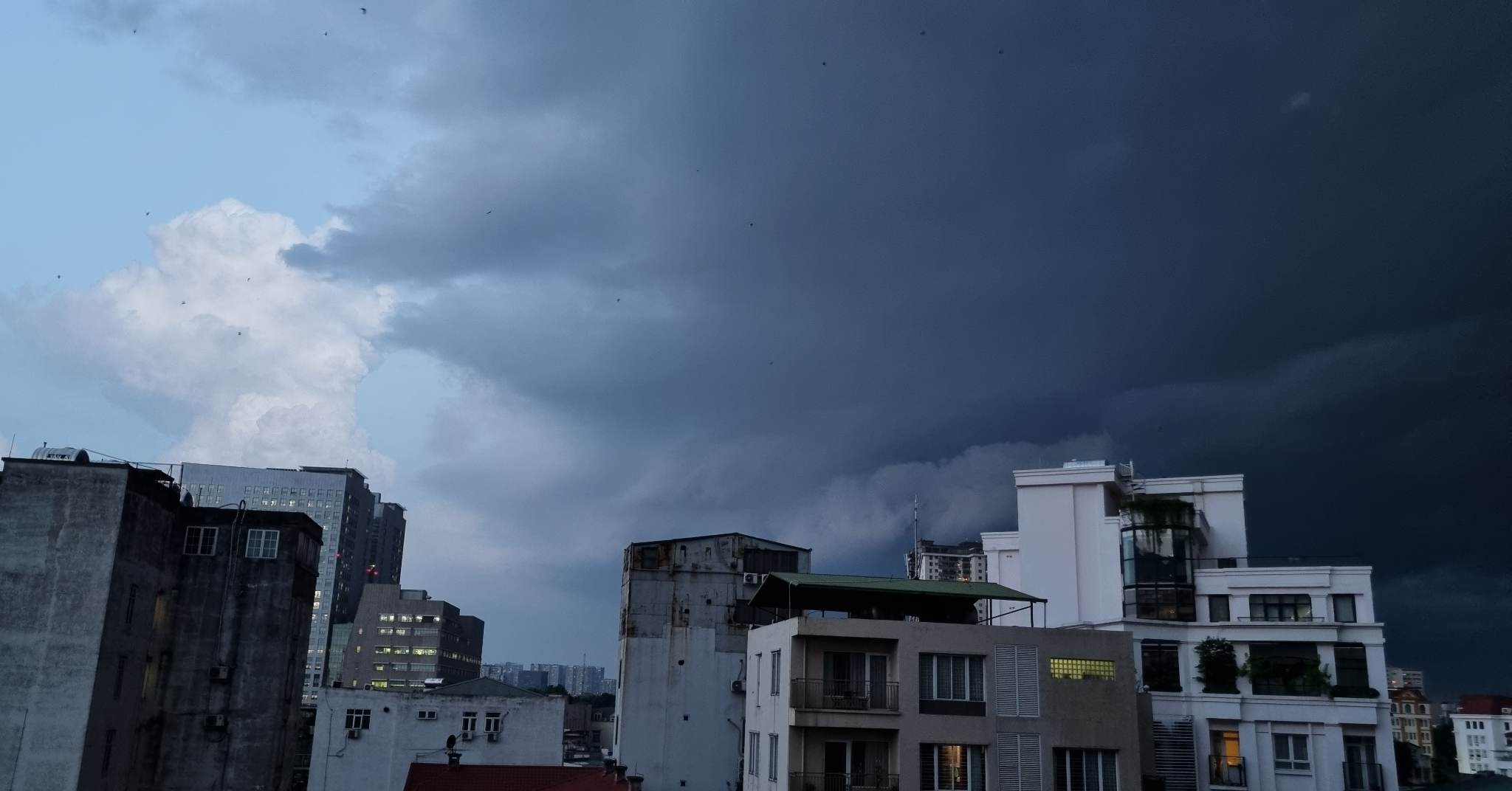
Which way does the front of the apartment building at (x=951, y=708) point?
toward the camera
